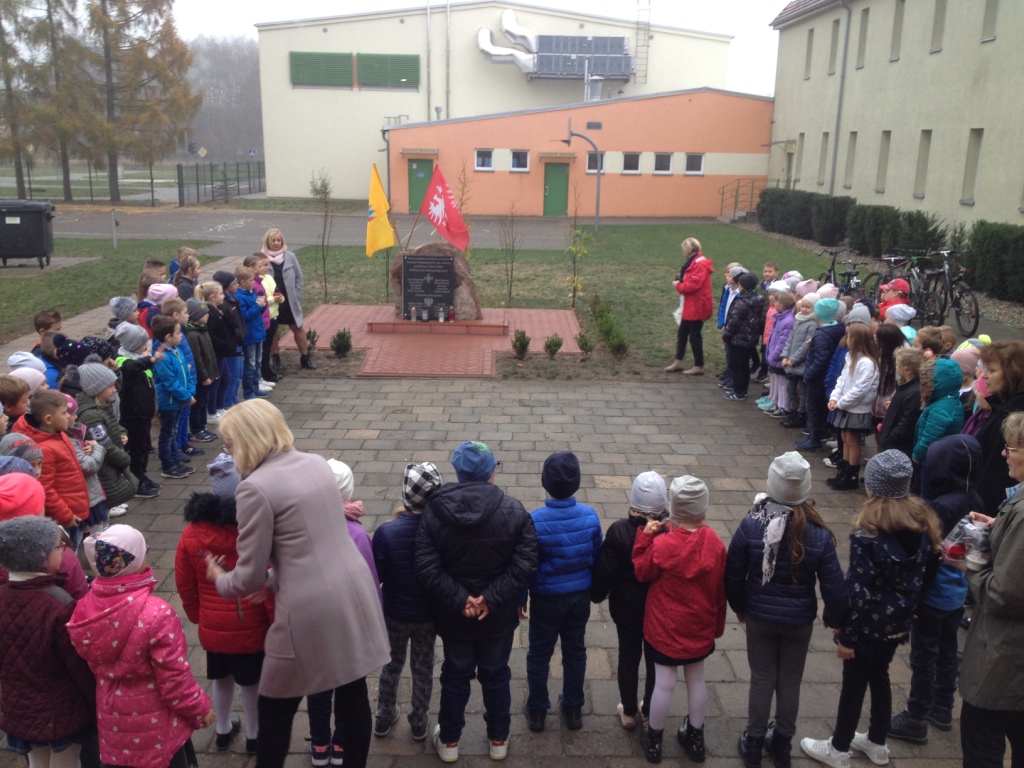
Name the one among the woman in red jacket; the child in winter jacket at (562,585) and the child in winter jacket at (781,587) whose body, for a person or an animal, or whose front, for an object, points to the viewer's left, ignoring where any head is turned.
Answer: the woman in red jacket

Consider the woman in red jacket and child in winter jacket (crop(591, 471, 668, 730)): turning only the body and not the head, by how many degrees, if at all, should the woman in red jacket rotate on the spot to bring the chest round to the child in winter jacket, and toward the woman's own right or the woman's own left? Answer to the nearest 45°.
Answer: approximately 90° to the woman's own left

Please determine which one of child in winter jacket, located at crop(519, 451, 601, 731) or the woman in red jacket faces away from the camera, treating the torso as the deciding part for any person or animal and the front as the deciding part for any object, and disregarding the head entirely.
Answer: the child in winter jacket

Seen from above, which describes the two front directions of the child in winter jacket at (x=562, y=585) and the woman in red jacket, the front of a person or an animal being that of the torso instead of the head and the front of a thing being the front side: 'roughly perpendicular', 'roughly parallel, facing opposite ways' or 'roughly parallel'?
roughly perpendicular

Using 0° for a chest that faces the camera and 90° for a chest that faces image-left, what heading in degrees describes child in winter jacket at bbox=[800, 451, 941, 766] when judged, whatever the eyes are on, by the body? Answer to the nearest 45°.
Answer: approximately 135°

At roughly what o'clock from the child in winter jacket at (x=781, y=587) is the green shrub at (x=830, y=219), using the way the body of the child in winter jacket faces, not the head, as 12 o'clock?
The green shrub is roughly at 12 o'clock from the child in winter jacket.

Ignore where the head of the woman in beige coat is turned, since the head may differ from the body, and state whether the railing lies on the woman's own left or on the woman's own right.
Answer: on the woman's own right

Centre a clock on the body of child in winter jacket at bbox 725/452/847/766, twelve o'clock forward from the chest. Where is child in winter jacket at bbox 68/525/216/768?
child in winter jacket at bbox 68/525/216/768 is roughly at 8 o'clock from child in winter jacket at bbox 725/452/847/766.

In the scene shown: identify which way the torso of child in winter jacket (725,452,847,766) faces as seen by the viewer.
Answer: away from the camera

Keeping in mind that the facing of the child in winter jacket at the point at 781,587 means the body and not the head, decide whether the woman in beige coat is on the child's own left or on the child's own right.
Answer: on the child's own left

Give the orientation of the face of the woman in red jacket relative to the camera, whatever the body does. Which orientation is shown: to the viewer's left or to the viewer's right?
to the viewer's left

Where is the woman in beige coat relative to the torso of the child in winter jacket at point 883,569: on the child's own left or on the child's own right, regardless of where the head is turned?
on the child's own left

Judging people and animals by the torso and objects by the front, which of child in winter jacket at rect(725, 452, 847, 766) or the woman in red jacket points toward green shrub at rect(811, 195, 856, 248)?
the child in winter jacket

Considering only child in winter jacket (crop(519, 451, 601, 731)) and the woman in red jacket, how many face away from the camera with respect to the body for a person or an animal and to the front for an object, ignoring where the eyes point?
1

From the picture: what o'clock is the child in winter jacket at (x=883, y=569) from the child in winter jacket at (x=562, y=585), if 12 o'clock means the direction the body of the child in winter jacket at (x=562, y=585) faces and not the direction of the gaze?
the child in winter jacket at (x=883, y=569) is roughly at 3 o'clock from the child in winter jacket at (x=562, y=585).

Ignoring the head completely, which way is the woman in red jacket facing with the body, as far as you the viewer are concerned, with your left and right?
facing to the left of the viewer

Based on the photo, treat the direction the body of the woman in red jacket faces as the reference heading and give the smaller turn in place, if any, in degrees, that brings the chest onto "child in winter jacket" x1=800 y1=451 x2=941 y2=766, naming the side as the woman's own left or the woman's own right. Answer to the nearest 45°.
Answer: approximately 90° to the woman's own left
